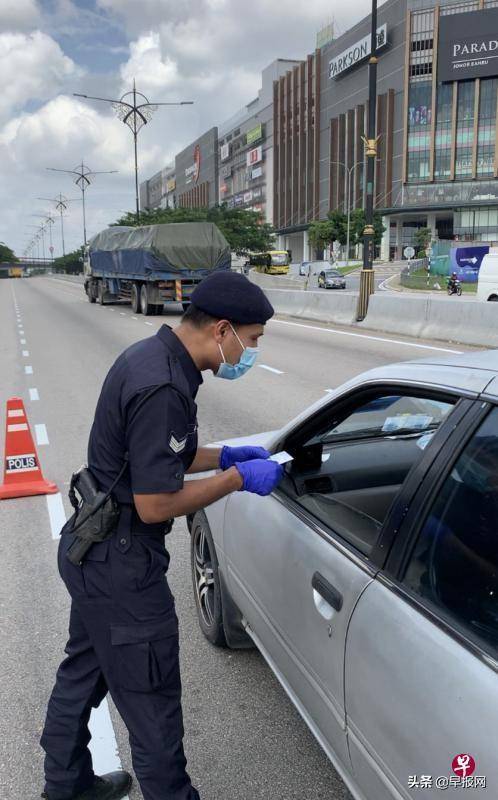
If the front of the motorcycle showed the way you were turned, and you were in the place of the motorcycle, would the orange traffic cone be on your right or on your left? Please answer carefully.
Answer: on your right

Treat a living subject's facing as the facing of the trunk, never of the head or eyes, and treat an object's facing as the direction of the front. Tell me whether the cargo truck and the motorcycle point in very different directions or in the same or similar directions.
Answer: very different directions

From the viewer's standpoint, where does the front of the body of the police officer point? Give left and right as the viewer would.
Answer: facing to the right of the viewer

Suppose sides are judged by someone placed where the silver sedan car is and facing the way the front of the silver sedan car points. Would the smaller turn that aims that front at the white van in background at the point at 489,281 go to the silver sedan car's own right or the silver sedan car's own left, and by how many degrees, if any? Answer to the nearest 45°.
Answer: approximately 45° to the silver sedan car's own right

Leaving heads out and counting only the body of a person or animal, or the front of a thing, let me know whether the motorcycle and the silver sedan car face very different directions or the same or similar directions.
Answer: very different directions

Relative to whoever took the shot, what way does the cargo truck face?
facing away from the viewer and to the left of the viewer

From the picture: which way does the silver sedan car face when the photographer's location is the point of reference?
facing away from the viewer and to the left of the viewer

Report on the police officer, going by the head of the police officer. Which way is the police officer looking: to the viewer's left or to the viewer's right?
to the viewer's right

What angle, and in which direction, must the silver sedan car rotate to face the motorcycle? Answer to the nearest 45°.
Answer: approximately 45° to its right

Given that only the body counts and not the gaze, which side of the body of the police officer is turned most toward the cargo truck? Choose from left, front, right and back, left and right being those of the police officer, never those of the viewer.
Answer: left

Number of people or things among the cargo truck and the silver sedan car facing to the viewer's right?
0

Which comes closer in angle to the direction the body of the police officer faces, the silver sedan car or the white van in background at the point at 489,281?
the silver sedan car

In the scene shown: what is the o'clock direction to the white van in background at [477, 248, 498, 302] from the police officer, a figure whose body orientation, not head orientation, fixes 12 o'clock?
The white van in background is roughly at 10 o'clock from the police officer.
